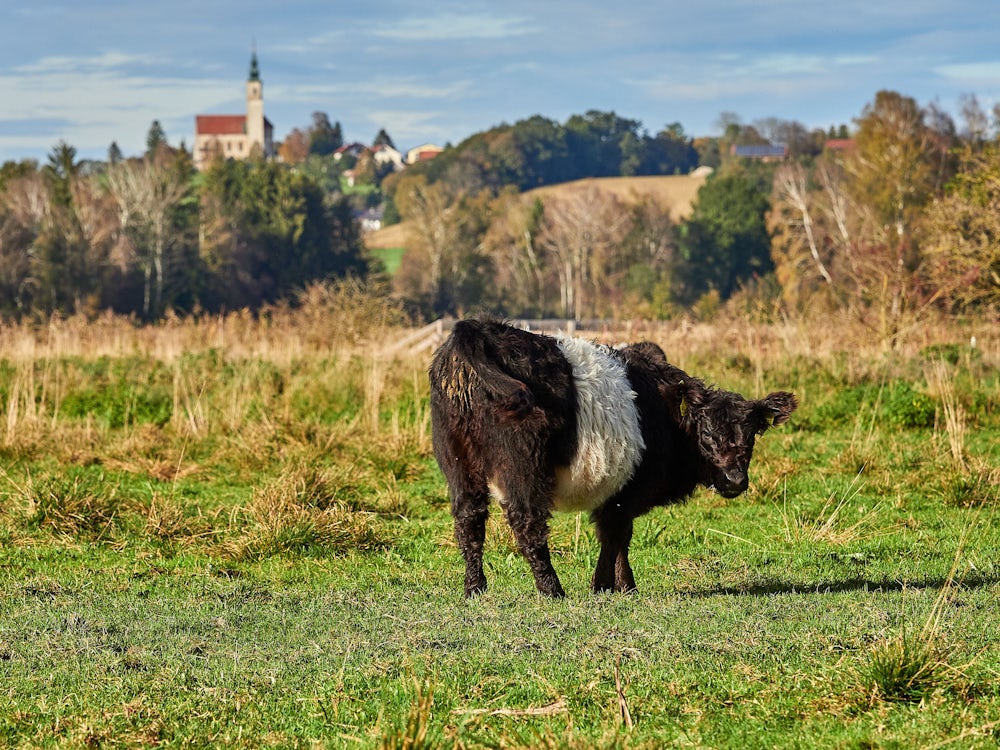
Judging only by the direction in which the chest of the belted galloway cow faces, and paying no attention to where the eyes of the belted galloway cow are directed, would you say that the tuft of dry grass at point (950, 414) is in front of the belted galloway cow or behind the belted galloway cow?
in front

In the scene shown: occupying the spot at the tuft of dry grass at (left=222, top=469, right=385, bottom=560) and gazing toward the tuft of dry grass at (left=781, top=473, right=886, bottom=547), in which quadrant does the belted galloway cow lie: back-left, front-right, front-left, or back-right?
front-right

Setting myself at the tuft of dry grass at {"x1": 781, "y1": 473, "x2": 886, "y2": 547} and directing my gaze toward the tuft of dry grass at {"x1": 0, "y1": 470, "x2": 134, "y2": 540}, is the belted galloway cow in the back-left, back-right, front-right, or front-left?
front-left

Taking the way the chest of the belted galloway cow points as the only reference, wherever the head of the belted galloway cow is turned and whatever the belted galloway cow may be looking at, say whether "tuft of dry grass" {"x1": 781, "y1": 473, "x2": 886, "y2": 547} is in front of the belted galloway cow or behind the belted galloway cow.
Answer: in front

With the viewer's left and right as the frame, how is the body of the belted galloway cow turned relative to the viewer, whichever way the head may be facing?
facing away from the viewer and to the right of the viewer

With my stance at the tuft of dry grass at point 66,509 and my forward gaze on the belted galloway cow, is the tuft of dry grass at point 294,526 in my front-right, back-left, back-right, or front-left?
front-left

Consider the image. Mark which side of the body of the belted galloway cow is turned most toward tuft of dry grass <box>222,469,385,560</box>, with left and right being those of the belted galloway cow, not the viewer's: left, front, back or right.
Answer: left

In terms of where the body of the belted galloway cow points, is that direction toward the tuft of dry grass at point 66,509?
no
